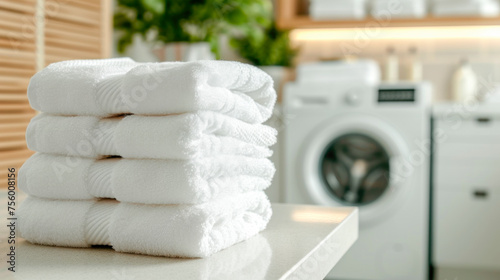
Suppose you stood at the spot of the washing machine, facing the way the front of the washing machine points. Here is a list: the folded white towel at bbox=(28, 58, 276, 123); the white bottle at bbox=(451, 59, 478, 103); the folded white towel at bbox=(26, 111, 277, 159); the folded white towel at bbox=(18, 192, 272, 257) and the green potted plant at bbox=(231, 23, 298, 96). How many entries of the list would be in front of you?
3

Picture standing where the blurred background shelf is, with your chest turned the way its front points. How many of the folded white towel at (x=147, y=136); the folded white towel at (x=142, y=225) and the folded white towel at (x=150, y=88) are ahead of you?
3

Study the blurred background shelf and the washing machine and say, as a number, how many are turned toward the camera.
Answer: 2

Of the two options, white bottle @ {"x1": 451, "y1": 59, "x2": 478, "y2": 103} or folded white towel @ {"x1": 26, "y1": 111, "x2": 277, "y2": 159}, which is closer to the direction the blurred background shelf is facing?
the folded white towel

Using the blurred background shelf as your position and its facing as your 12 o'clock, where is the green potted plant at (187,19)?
The green potted plant is roughly at 2 o'clock from the blurred background shelf.

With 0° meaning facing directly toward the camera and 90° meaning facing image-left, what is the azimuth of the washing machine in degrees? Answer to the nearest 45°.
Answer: approximately 0°

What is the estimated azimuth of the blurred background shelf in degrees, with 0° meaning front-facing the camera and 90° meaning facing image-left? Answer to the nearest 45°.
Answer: approximately 0°

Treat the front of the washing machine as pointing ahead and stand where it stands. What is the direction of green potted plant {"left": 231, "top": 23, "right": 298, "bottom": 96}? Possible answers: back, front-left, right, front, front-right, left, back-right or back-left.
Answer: back-right
